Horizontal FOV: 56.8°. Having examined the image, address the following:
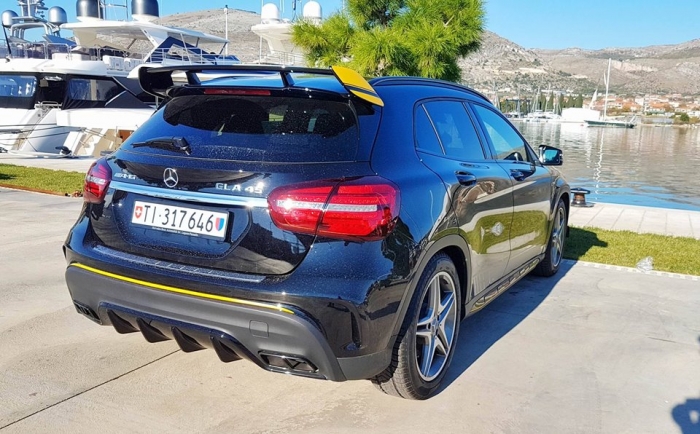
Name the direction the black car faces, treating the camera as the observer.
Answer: facing away from the viewer and to the right of the viewer

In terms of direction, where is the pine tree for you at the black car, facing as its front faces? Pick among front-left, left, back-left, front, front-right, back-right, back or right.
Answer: front-left

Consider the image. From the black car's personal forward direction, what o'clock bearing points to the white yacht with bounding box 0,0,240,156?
The white yacht is roughly at 10 o'clock from the black car.
